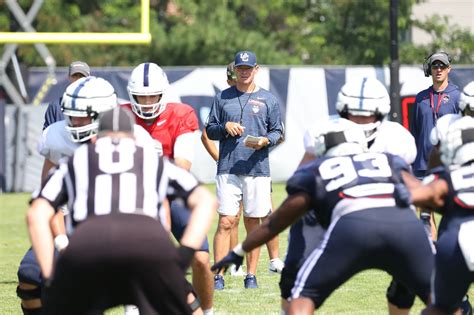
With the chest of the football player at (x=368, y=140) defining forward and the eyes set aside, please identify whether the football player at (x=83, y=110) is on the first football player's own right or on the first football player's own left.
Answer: on the first football player's own right

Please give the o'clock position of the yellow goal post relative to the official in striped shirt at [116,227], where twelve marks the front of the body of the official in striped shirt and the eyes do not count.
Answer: The yellow goal post is roughly at 12 o'clock from the official in striped shirt.

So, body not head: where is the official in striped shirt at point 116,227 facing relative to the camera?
away from the camera

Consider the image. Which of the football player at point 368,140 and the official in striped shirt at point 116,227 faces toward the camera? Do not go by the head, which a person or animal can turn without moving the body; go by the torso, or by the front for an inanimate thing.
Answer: the football player

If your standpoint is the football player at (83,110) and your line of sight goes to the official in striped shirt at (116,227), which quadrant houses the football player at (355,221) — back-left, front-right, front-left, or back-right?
front-left

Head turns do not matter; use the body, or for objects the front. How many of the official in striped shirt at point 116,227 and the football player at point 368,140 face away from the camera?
1

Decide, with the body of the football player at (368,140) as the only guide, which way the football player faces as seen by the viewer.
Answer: toward the camera

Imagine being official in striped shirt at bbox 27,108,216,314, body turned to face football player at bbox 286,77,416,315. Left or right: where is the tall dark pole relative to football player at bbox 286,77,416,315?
left
